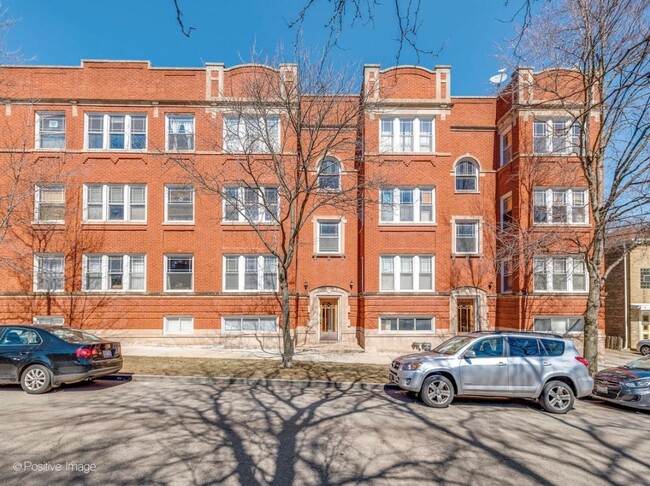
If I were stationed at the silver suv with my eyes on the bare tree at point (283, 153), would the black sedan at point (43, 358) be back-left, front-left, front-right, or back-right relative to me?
front-left

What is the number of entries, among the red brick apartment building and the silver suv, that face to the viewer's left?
1

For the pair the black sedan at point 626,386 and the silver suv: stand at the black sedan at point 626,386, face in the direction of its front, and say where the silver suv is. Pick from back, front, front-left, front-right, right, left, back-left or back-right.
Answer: front

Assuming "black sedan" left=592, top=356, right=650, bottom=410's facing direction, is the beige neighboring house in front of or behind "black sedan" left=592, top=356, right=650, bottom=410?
behind

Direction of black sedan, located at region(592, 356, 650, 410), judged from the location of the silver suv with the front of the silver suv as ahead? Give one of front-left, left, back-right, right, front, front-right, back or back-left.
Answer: back-right

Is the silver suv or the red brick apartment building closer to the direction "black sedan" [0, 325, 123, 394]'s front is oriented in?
the red brick apartment building

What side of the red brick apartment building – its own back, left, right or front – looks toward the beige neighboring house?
left

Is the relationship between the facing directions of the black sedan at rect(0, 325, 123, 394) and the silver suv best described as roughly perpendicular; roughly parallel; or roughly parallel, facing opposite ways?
roughly parallel

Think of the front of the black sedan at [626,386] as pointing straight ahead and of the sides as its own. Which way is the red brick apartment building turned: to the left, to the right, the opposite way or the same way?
to the left

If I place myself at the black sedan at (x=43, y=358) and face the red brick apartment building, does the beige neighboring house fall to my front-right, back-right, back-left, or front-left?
front-right

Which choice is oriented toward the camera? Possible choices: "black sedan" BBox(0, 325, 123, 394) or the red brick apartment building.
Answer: the red brick apartment building

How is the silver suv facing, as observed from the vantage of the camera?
facing to the left of the viewer

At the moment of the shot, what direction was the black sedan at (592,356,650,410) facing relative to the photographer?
facing the viewer and to the left of the viewer

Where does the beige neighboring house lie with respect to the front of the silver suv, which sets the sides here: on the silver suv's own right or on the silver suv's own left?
on the silver suv's own right

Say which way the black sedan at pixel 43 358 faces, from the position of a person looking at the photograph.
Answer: facing away from the viewer and to the left of the viewer

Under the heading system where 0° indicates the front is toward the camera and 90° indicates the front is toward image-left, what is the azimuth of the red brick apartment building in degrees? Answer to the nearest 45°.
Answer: approximately 0°
